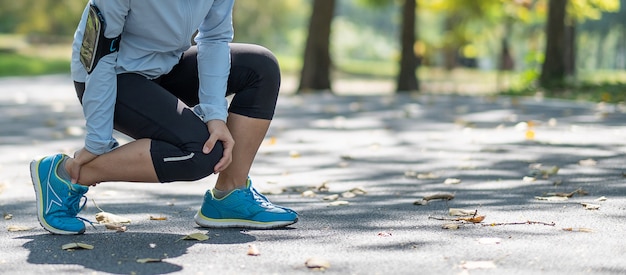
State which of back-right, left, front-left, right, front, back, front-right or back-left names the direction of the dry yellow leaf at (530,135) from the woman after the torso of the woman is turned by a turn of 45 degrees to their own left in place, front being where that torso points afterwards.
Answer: front-left

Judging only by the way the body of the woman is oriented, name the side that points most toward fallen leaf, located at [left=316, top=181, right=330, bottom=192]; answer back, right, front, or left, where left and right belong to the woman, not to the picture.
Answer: left

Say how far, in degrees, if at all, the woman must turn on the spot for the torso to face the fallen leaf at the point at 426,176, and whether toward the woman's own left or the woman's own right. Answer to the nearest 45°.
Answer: approximately 90° to the woman's own left

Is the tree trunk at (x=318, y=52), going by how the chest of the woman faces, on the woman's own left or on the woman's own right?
on the woman's own left

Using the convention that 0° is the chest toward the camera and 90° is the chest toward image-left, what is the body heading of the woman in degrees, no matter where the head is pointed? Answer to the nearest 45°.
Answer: approximately 315°

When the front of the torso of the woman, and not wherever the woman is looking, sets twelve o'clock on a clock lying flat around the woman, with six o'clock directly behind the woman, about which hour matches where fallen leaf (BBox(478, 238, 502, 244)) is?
The fallen leaf is roughly at 11 o'clock from the woman.

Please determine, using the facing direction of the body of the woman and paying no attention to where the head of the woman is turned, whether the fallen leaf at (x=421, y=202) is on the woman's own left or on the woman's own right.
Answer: on the woman's own left

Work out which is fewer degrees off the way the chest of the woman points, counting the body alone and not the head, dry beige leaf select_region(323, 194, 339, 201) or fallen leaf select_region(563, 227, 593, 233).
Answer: the fallen leaf
